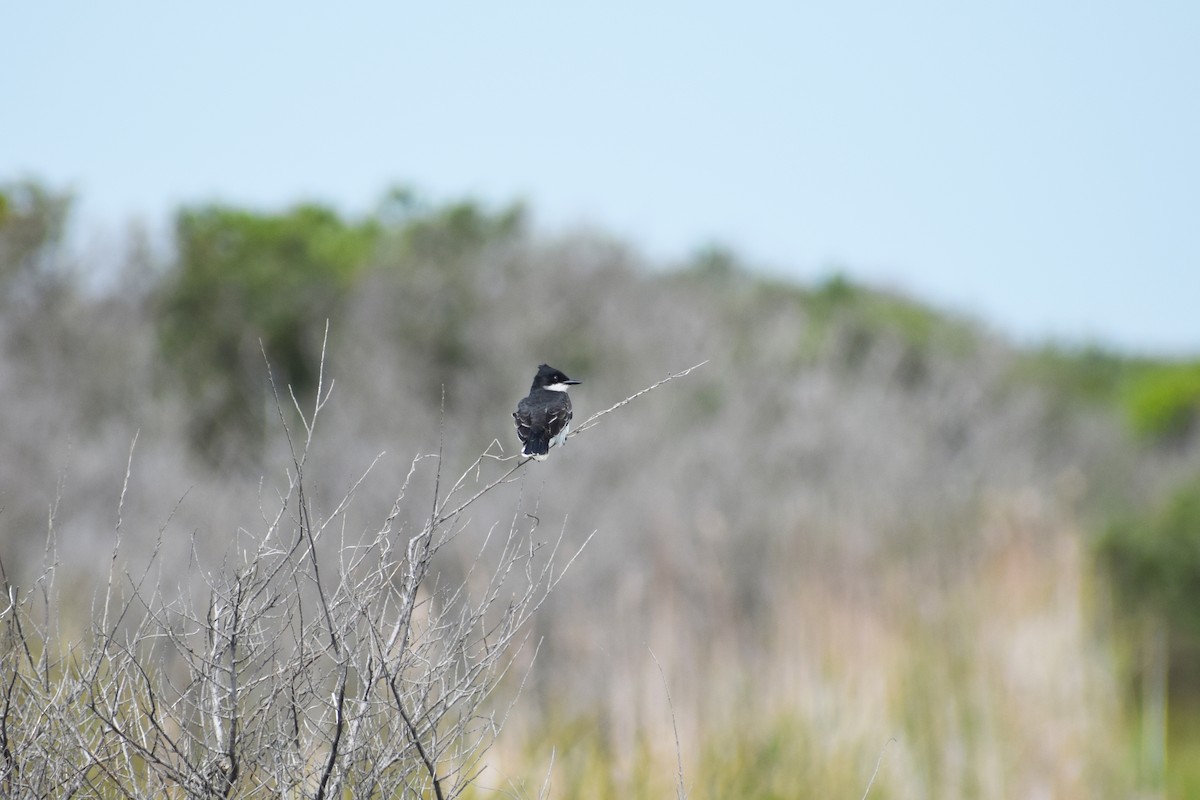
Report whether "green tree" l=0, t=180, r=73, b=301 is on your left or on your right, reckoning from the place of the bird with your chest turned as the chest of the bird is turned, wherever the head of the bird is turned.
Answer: on your left

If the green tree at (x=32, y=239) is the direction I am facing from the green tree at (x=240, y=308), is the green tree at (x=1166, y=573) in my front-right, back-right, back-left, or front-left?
back-left

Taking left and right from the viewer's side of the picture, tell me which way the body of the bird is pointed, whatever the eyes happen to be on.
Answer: facing away from the viewer and to the right of the viewer

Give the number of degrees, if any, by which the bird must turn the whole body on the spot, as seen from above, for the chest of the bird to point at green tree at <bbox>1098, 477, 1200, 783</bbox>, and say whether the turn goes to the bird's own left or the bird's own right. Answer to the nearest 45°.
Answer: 0° — it already faces it
